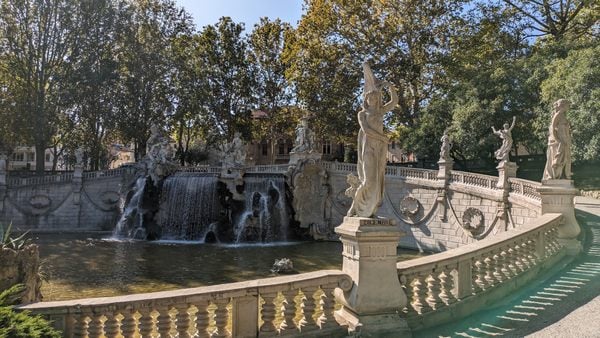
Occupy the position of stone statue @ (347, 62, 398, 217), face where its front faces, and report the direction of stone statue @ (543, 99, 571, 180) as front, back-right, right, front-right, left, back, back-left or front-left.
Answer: back-left

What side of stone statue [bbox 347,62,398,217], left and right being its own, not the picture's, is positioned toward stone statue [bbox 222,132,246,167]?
back

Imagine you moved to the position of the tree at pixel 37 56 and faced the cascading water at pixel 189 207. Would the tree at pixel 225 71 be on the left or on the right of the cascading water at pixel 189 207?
left

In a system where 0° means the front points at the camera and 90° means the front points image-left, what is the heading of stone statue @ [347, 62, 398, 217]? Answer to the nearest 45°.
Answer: approximately 0°

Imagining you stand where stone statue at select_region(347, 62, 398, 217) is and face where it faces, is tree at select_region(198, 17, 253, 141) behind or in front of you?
behind

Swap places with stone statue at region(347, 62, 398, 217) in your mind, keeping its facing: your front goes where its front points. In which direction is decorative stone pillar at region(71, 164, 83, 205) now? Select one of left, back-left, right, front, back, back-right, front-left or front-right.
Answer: back-right

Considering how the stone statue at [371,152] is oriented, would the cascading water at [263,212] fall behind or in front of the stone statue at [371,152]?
behind

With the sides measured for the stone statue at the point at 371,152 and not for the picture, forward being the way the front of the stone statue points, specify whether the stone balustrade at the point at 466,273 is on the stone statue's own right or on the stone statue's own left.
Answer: on the stone statue's own left

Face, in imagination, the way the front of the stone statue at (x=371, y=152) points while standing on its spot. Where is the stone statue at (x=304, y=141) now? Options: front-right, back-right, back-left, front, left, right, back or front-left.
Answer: back
